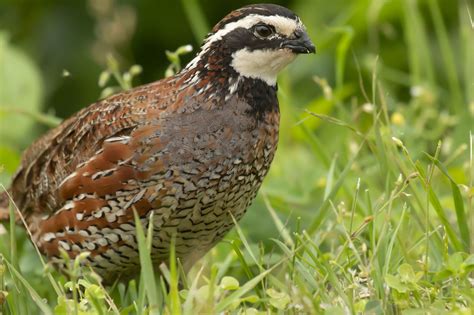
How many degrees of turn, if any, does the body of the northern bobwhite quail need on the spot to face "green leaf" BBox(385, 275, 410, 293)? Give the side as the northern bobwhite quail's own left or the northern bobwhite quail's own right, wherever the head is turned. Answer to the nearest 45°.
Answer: approximately 45° to the northern bobwhite quail's own right

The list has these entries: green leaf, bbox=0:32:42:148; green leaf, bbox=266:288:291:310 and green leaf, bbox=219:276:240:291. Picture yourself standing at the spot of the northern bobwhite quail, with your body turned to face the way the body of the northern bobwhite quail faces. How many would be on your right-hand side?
2

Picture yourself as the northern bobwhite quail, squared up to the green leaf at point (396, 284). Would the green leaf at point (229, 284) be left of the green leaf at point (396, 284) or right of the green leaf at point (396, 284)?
right

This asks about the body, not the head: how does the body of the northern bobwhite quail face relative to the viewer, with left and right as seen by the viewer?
facing to the right of the viewer

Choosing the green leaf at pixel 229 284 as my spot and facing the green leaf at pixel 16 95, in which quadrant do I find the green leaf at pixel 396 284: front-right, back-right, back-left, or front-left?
back-right

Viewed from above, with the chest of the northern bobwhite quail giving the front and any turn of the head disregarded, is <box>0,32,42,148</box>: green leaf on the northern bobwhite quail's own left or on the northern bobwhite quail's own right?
on the northern bobwhite quail's own left

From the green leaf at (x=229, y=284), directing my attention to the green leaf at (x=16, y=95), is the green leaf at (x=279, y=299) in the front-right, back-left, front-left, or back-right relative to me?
back-right

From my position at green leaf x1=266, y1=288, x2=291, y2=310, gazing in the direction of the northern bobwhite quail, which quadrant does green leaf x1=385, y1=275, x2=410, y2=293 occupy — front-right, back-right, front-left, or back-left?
back-right

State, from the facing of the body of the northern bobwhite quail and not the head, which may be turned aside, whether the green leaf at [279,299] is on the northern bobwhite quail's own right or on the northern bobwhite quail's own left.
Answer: on the northern bobwhite quail's own right
